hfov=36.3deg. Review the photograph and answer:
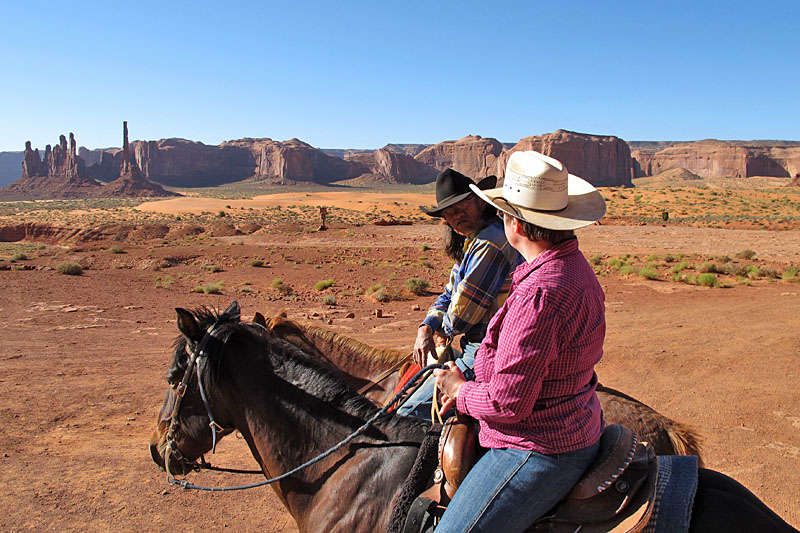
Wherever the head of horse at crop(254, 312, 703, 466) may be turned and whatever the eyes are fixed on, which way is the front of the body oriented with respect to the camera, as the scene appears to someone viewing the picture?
to the viewer's left

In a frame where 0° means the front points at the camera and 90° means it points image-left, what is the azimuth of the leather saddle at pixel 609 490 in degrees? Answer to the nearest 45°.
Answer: approximately 90°

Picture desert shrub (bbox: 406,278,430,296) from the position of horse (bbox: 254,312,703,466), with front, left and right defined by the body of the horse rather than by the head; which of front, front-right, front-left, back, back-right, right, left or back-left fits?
right

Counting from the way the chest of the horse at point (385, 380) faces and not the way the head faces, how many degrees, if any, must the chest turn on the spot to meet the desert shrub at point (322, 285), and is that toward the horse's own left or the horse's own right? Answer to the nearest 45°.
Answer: approximately 90° to the horse's own right

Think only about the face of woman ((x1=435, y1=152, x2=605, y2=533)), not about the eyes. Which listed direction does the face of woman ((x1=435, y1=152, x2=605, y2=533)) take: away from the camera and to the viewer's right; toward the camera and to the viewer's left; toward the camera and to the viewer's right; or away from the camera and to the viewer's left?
away from the camera and to the viewer's left

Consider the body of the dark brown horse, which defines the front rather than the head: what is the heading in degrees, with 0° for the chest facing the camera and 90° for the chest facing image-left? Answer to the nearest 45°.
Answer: approximately 90°

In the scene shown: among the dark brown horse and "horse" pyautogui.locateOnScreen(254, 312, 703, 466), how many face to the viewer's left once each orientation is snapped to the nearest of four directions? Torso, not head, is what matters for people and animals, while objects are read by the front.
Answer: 2

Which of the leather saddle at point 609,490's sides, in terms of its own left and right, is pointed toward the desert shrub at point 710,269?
right
